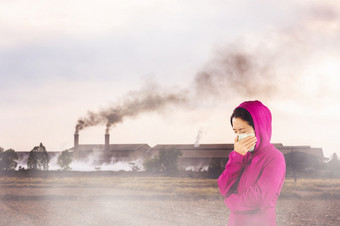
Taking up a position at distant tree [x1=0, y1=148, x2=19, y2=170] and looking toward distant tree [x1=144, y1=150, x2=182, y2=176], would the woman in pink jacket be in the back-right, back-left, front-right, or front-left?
front-right

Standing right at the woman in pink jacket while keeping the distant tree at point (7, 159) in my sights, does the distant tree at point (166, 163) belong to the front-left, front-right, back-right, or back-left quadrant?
front-right

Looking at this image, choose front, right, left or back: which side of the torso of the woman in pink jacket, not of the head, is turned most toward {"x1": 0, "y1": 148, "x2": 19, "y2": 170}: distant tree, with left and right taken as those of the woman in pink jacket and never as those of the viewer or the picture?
right

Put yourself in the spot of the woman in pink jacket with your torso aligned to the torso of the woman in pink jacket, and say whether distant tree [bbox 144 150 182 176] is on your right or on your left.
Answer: on your right

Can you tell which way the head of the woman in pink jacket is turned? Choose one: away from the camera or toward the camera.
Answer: toward the camera

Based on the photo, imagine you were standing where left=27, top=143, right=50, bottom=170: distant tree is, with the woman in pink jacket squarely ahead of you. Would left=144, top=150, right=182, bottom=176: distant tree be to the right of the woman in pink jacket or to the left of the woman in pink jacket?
left

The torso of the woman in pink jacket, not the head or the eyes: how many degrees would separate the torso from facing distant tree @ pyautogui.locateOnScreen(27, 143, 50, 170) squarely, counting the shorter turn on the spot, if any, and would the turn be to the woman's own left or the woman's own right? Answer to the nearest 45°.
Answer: approximately 90° to the woman's own right

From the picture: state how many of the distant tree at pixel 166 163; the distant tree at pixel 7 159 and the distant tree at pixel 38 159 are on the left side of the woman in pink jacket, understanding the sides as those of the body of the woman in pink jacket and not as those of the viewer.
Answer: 0

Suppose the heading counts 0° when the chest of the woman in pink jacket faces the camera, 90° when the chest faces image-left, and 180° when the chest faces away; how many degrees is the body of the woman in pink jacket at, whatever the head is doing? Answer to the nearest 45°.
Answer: approximately 45°
